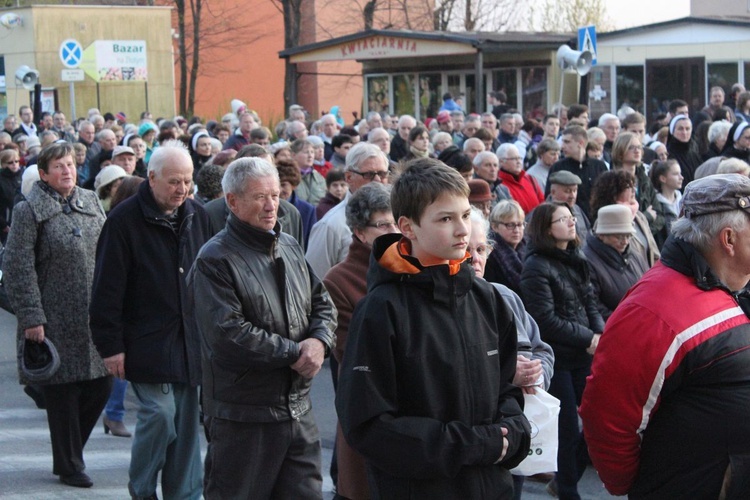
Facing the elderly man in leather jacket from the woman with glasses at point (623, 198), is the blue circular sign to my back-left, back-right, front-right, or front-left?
back-right

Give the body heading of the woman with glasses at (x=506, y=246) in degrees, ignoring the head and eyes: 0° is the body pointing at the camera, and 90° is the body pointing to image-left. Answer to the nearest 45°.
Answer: approximately 315°

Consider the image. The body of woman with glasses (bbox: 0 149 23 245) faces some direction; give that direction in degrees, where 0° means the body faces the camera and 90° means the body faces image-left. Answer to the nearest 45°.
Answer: approximately 315°

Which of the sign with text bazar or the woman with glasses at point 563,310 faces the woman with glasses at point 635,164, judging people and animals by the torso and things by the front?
the sign with text bazar

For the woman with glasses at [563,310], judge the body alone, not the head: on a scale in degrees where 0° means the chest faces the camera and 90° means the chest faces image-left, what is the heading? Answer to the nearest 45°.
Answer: approximately 315°

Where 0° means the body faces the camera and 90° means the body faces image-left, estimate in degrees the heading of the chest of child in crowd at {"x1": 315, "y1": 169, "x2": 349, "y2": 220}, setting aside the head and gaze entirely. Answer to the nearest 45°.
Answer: approximately 315°

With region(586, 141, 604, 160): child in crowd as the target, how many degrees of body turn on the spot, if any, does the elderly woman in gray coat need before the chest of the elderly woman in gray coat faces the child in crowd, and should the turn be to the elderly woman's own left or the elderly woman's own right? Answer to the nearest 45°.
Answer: approximately 90° to the elderly woman's own left

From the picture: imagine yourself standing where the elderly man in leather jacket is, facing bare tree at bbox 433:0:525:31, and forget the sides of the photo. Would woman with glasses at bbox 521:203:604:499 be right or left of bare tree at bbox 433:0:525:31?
right

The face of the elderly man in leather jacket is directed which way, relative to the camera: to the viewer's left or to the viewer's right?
to the viewer's right
